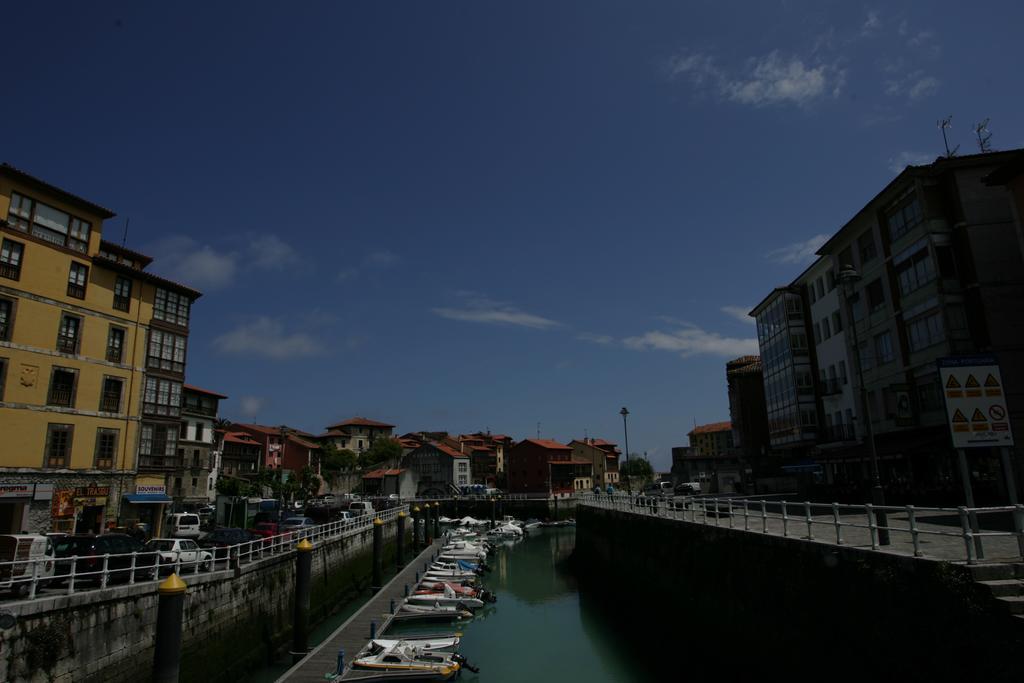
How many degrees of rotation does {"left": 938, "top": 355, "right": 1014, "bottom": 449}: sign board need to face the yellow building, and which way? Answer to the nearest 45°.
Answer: approximately 90° to its right

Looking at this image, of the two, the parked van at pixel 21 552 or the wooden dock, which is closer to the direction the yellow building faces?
the wooden dock

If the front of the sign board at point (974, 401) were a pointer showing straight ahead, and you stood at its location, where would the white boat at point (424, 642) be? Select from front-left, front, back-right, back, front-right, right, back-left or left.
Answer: right

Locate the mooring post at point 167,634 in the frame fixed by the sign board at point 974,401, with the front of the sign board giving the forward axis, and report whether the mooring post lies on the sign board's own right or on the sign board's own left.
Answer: on the sign board's own right

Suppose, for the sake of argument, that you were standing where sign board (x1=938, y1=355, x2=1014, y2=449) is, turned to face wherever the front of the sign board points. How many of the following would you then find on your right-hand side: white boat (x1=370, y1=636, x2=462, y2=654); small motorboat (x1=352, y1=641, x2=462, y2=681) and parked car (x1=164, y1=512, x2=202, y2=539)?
3

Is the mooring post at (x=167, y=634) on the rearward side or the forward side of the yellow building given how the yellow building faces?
on the forward side

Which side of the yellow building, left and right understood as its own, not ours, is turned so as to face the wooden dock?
front

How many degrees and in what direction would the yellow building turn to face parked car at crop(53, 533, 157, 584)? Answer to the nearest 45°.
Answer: approximately 45° to its right

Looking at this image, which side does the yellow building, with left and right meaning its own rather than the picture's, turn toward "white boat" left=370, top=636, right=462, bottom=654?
front

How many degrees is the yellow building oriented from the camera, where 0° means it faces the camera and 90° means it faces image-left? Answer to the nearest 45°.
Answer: approximately 315°

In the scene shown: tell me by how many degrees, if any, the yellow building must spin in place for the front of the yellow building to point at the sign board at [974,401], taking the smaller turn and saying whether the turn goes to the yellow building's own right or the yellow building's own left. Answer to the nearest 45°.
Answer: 0° — it already faces it

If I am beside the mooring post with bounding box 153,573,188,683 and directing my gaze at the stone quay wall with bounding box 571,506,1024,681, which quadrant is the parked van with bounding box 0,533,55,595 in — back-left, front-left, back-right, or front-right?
back-left
